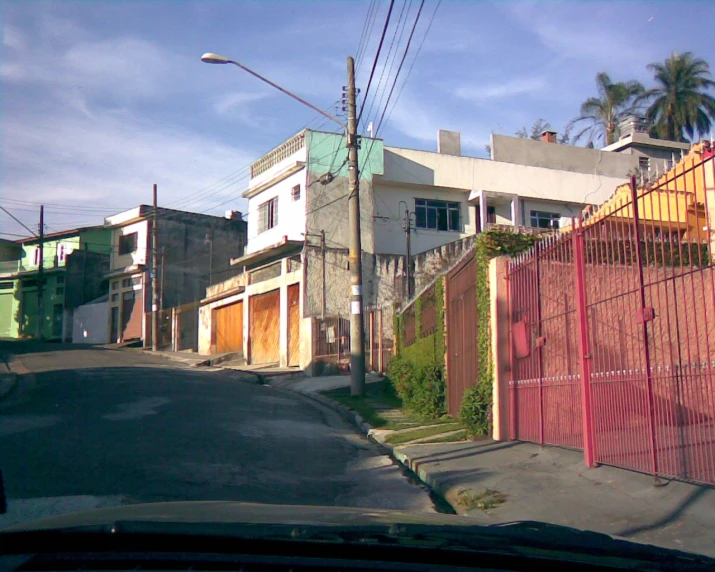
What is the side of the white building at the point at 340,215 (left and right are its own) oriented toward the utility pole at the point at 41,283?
right

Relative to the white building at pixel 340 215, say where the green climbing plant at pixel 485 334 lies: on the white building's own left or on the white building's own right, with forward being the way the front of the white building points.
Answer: on the white building's own left

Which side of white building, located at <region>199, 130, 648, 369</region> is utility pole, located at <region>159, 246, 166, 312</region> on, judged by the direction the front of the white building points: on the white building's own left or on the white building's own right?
on the white building's own right

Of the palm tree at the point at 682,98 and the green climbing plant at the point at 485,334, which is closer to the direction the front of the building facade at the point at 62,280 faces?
the green climbing plant

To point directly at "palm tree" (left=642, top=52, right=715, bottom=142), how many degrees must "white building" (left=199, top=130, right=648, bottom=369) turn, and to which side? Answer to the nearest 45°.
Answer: approximately 180°

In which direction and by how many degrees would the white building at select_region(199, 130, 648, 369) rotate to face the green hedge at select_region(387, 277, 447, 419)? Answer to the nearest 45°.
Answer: approximately 45° to its left

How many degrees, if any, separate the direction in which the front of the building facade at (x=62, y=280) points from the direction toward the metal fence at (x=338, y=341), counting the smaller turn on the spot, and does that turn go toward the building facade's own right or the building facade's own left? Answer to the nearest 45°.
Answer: approximately 45° to the building facade's own left

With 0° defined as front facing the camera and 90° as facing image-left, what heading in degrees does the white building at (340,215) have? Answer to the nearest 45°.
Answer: approximately 45°
